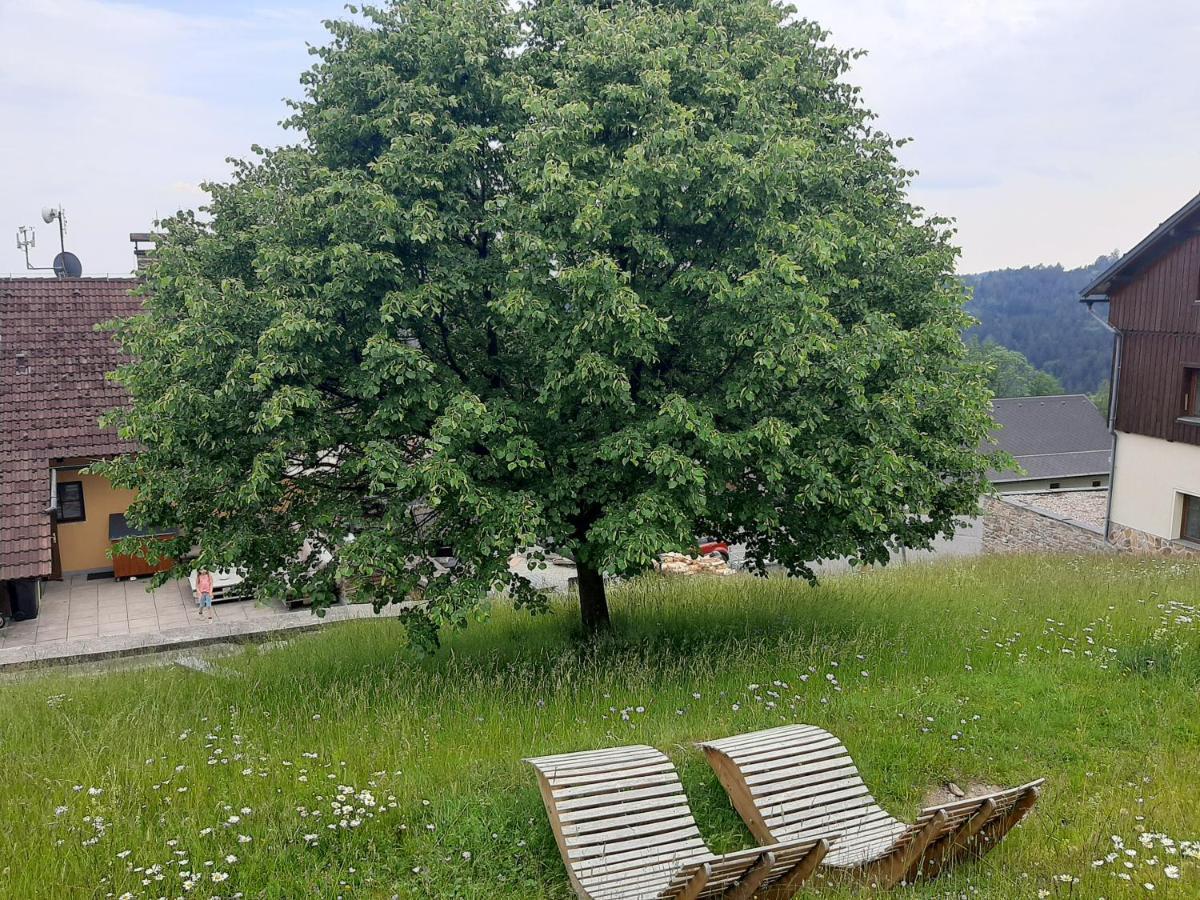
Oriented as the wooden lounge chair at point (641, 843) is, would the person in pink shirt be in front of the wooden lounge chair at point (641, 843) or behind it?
behind

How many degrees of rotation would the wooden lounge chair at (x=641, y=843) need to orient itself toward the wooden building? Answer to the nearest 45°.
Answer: approximately 90° to its left

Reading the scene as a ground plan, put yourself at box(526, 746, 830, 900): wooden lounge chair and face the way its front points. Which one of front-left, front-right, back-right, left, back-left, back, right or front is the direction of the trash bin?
back

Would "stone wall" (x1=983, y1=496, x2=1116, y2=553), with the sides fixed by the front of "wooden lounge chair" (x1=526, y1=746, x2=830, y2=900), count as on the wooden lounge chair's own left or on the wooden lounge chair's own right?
on the wooden lounge chair's own left
